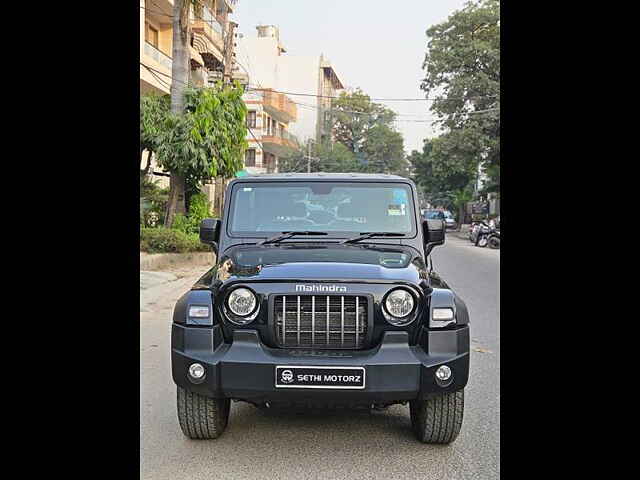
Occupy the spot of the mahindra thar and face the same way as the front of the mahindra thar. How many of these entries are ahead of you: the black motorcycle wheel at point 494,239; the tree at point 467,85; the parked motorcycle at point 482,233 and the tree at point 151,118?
0

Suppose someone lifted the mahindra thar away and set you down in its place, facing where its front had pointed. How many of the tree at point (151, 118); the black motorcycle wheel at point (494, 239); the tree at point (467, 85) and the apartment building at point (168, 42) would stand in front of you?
0

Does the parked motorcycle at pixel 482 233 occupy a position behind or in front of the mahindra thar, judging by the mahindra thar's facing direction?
behind

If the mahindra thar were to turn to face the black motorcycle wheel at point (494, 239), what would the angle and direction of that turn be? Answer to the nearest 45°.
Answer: approximately 180°

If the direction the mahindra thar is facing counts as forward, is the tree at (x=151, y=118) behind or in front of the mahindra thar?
behind

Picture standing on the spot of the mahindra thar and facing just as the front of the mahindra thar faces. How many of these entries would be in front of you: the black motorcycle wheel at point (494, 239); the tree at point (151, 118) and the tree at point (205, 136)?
0

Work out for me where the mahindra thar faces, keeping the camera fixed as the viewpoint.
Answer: facing the viewer

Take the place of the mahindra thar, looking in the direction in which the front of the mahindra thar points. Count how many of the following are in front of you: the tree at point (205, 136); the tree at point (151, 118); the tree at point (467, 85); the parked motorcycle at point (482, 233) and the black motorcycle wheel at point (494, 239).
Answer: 0

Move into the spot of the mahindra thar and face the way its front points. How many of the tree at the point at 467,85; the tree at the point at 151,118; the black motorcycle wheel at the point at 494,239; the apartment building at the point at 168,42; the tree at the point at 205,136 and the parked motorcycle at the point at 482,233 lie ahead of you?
0

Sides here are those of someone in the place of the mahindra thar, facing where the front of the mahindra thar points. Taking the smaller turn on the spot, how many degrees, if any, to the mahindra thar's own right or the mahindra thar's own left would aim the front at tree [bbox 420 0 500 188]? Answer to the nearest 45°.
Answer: approximately 180°

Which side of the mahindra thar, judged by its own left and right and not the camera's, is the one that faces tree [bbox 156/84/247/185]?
back

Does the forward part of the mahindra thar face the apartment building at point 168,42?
no

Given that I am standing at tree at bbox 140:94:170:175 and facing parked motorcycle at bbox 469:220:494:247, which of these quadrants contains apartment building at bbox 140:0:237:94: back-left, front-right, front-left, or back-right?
front-left

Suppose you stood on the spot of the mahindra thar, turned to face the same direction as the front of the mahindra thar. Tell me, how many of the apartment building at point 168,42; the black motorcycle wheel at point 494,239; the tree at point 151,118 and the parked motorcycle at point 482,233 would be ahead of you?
0

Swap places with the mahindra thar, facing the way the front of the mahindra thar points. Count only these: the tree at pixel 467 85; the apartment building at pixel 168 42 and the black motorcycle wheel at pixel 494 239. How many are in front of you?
0
